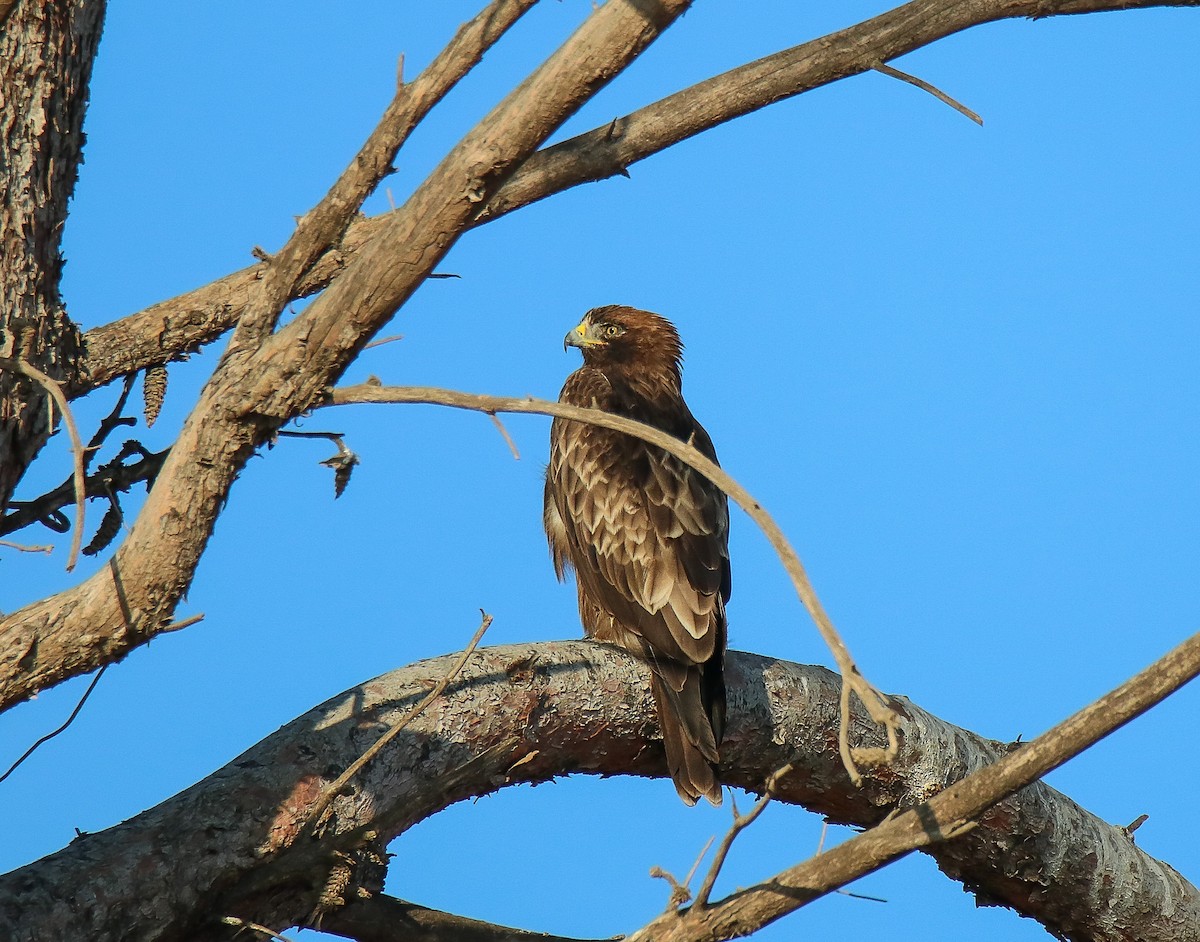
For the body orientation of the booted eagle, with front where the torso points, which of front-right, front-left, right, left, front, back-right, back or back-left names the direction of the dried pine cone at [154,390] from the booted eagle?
left

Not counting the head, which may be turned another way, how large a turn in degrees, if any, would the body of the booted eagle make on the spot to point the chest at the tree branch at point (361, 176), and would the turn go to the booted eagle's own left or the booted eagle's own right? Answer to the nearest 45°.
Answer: approximately 135° to the booted eagle's own left

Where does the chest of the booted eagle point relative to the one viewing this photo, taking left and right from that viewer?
facing away from the viewer and to the left of the viewer

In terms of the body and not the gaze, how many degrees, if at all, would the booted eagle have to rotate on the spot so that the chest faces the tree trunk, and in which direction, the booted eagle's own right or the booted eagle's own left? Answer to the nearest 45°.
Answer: approximately 90° to the booted eagle's own left

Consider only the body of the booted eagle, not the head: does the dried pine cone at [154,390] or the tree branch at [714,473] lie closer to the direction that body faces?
the dried pine cone

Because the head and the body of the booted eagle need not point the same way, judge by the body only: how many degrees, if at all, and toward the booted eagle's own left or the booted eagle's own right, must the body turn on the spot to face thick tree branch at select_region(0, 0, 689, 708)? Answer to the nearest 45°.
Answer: approximately 45° to the booted eagle's own left
